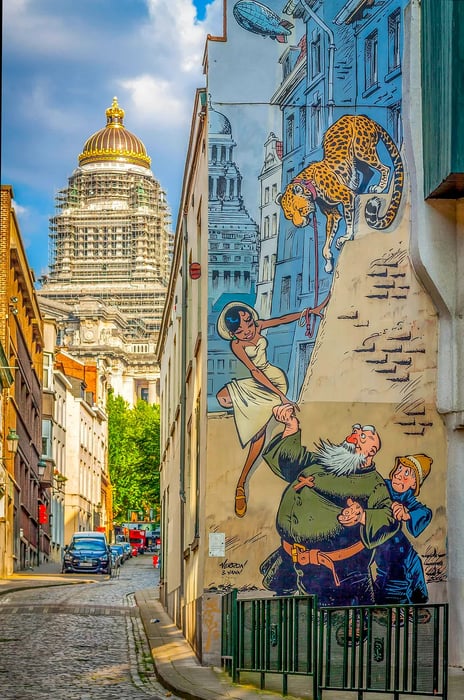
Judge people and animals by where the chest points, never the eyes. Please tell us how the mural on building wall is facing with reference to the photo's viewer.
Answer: facing the viewer

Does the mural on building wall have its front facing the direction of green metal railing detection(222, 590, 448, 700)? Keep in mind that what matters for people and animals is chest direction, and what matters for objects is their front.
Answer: yes
